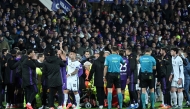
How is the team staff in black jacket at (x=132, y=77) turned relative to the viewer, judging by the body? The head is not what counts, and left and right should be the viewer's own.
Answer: facing to the left of the viewer

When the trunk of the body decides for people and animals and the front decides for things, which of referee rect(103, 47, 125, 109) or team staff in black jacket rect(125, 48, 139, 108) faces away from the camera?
the referee

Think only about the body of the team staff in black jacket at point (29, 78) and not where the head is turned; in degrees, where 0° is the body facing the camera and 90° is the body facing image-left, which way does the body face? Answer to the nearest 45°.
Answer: approximately 270°

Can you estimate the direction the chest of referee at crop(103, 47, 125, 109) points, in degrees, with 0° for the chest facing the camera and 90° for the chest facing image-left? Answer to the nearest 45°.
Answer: approximately 180°
